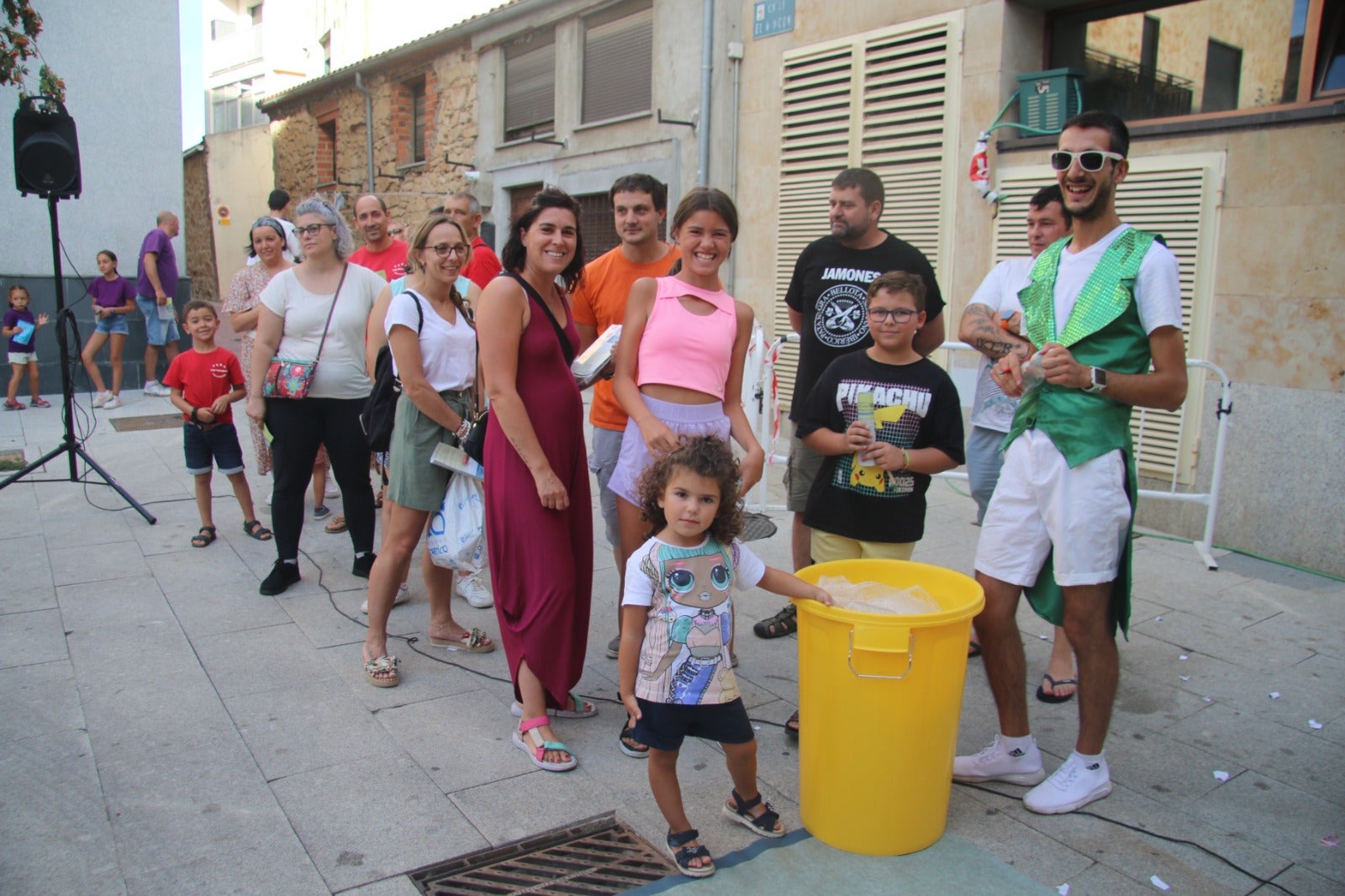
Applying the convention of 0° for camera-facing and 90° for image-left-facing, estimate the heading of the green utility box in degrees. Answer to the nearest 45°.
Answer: approximately 45°

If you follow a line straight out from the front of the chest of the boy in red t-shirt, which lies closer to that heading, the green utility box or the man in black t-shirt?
the man in black t-shirt

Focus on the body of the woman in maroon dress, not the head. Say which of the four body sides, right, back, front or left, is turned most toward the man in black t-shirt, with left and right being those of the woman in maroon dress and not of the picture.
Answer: left

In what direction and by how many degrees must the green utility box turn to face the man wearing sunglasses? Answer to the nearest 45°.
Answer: approximately 45° to its left

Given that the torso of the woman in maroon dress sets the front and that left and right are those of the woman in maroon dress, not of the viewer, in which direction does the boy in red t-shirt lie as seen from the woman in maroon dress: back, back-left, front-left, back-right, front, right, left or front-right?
back
